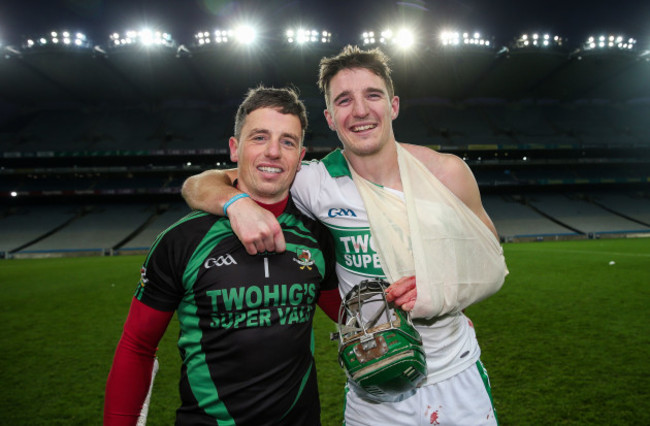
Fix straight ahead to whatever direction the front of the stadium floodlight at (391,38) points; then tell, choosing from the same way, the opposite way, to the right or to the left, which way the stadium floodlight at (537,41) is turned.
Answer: the same way

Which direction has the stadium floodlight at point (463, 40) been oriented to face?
toward the camera

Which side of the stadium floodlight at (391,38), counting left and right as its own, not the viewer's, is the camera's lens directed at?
front

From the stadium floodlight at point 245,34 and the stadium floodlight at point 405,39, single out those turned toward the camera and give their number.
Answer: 2

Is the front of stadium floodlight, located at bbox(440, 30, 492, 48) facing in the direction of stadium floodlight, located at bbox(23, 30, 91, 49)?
no

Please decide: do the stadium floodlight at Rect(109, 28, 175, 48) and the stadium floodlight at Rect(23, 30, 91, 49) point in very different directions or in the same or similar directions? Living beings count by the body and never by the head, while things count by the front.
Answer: same or similar directions

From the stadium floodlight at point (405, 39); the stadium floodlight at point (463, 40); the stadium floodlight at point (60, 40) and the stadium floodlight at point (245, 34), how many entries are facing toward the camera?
4

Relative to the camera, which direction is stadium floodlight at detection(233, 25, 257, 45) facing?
toward the camera

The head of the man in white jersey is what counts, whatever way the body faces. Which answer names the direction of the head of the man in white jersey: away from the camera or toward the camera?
toward the camera

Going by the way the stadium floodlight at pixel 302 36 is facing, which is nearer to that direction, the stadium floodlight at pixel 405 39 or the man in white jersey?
the man in white jersey

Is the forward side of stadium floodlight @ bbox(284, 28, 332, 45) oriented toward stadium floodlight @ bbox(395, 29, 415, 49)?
no

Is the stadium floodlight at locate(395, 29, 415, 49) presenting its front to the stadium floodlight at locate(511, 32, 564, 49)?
no

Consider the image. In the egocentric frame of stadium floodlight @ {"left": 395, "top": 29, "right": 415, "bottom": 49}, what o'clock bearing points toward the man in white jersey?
The man in white jersey is roughly at 12 o'clock from the stadium floodlight.
